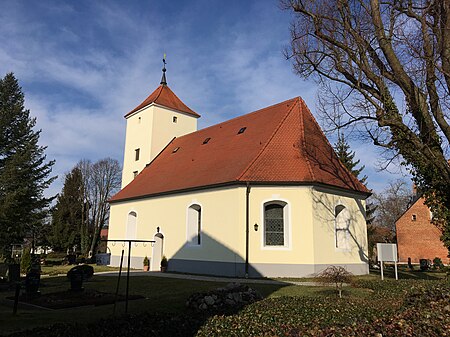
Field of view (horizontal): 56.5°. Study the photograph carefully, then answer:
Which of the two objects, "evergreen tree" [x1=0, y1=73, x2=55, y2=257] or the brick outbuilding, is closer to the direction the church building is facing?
the evergreen tree

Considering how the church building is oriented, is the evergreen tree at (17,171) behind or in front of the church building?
in front

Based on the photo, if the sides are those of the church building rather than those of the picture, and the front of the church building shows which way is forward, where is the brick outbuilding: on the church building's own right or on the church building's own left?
on the church building's own right

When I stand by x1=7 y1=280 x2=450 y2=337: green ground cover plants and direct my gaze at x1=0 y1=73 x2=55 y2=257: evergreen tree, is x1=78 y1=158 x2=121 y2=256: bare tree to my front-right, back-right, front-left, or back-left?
front-right

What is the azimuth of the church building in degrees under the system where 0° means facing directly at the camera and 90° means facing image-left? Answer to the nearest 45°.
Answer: approximately 135°

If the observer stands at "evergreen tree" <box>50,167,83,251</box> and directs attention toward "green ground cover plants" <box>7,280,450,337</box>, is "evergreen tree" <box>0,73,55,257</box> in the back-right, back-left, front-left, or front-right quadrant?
front-right
